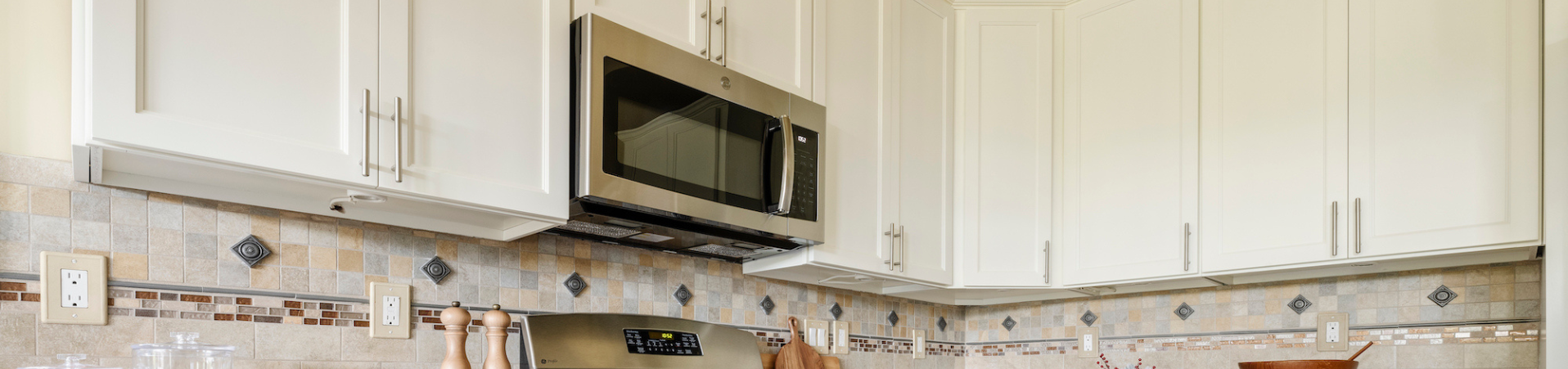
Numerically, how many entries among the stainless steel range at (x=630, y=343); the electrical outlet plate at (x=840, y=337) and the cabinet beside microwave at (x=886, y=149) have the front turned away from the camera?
0

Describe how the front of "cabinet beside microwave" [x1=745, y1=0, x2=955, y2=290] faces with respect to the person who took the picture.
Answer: facing the viewer and to the right of the viewer

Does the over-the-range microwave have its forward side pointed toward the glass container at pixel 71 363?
no

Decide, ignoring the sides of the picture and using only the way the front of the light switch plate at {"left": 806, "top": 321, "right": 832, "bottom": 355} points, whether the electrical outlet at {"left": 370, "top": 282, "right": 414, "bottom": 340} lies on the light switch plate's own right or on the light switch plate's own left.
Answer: on the light switch plate's own right

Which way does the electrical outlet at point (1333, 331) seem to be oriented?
toward the camera

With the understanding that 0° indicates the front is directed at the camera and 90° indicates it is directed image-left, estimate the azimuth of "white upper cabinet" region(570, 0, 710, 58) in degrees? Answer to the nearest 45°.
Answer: approximately 315°

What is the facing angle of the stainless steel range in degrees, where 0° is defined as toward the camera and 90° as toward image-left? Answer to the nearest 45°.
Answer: approximately 315°

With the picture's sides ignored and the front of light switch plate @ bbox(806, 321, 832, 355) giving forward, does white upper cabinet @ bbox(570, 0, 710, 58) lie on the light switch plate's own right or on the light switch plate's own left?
on the light switch plate's own right

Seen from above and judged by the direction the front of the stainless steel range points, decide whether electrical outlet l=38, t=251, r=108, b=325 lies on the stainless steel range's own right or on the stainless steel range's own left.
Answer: on the stainless steel range's own right
